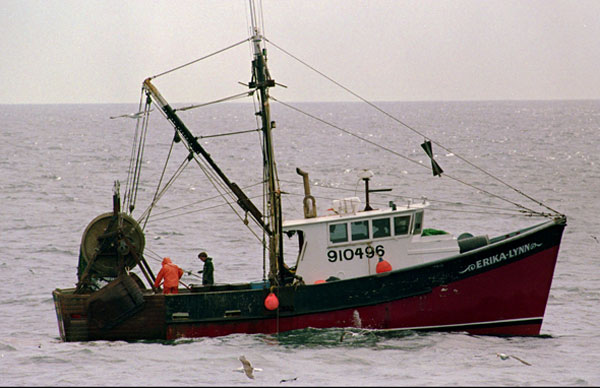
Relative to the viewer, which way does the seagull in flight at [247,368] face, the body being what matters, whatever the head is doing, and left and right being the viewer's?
facing to the left of the viewer

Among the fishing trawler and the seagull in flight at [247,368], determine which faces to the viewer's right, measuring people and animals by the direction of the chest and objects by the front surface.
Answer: the fishing trawler

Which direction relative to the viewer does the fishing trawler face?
to the viewer's right

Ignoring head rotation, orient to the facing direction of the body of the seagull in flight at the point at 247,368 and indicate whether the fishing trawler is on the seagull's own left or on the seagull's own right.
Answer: on the seagull's own right

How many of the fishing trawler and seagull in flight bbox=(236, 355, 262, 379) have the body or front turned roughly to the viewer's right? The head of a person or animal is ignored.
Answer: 1

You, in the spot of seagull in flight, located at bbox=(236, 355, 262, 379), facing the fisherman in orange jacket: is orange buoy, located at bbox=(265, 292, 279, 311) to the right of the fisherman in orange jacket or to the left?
right
